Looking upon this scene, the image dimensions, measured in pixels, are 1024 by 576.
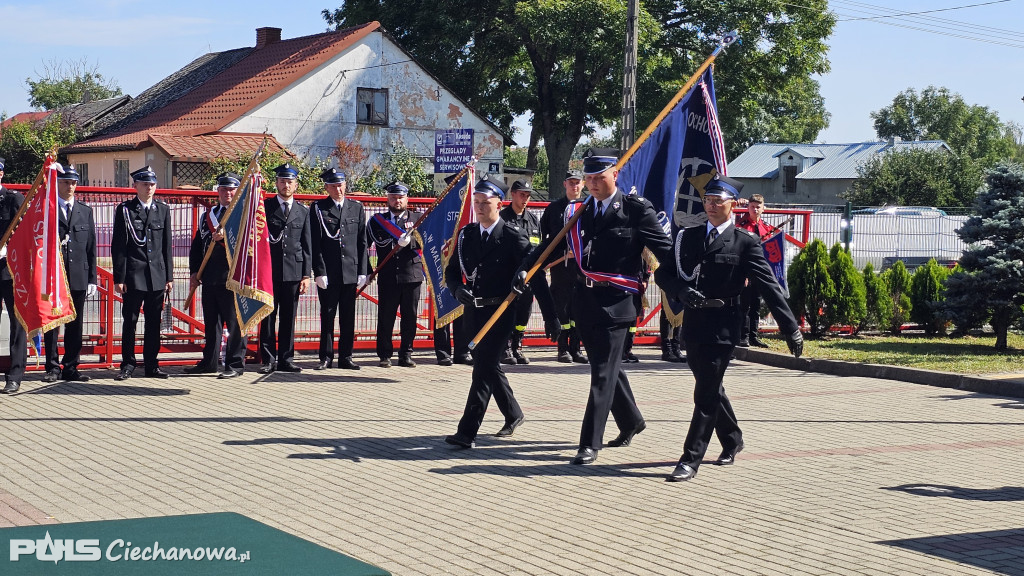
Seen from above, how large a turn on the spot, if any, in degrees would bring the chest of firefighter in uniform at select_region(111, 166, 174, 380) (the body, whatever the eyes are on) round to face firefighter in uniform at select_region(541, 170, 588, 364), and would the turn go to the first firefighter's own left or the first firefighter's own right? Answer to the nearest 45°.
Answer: approximately 45° to the first firefighter's own left

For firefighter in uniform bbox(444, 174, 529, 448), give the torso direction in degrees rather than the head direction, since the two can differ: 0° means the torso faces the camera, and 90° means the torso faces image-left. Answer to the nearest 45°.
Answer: approximately 45°

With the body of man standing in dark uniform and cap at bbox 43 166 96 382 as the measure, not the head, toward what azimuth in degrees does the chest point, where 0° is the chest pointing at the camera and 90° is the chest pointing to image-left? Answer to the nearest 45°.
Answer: approximately 0°

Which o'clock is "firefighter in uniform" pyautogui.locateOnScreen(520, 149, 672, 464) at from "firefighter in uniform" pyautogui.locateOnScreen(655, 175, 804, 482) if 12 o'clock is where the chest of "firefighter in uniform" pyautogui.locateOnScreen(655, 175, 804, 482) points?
"firefighter in uniform" pyautogui.locateOnScreen(520, 149, 672, 464) is roughly at 2 o'clock from "firefighter in uniform" pyautogui.locateOnScreen(655, 175, 804, 482).

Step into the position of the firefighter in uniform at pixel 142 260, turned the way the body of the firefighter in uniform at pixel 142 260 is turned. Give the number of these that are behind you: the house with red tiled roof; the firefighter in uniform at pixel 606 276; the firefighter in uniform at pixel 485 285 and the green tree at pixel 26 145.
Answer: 2
